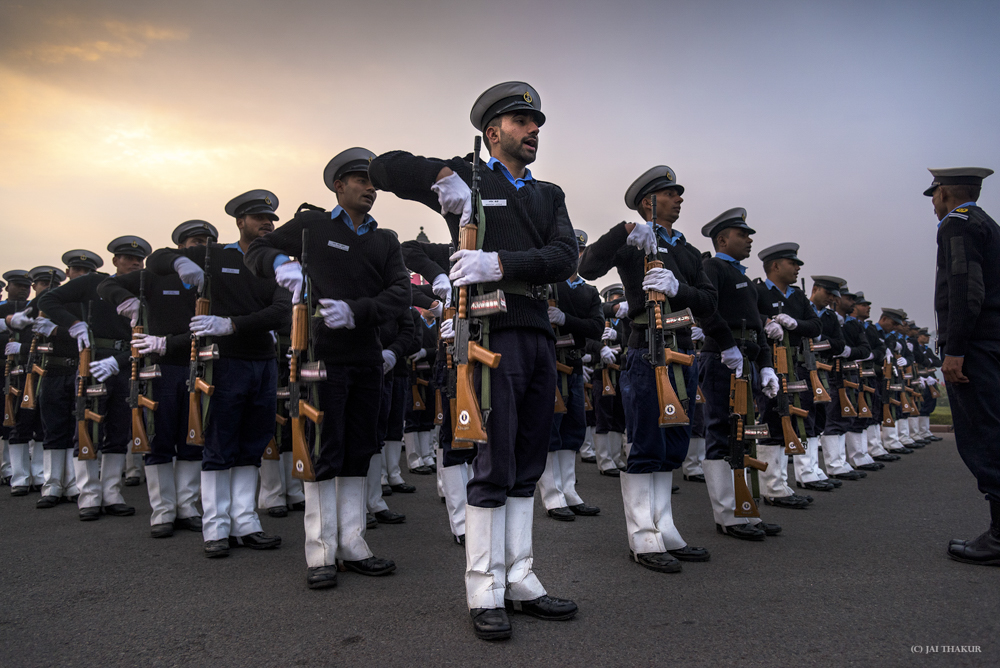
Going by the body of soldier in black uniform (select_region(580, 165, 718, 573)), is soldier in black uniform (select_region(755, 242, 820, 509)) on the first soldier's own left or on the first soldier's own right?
on the first soldier's own left

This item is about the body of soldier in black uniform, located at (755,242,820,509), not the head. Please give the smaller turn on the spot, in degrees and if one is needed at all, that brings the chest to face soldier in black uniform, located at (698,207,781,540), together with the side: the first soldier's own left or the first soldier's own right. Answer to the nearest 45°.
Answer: approximately 45° to the first soldier's own right

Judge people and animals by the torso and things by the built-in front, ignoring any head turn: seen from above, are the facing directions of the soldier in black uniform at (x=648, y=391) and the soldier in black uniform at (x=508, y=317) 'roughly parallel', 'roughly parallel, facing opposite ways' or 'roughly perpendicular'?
roughly parallel

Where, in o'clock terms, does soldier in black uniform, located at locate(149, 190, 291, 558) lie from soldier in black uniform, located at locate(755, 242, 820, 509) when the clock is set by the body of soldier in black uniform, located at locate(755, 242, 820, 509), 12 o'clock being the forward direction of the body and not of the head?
soldier in black uniform, located at locate(149, 190, 291, 558) is roughly at 3 o'clock from soldier in black uniform, located at locate(755, 242, 820, 509).

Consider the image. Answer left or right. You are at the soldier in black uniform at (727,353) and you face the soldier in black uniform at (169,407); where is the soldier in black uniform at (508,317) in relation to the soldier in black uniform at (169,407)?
left

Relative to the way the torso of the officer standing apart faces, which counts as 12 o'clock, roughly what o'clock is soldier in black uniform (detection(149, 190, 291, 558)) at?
The soldier in black uniform is roughly at 11 o'clock from the officer standing apart.

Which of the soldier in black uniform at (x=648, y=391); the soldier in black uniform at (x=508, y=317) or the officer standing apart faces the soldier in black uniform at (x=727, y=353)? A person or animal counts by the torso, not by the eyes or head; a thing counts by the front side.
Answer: the officer standing apart

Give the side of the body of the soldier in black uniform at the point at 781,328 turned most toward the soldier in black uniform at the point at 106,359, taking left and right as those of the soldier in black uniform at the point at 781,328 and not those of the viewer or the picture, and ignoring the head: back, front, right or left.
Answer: right

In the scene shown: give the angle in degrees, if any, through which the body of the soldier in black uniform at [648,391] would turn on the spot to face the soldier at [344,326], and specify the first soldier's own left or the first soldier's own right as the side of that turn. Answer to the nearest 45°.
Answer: approximately 135° to the first soldier's own right

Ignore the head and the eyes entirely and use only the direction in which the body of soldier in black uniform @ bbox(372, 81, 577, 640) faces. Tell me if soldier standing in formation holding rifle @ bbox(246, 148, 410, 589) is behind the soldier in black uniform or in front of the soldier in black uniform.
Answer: behind

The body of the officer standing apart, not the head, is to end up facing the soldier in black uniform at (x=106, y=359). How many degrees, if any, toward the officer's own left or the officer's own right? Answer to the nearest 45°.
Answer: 0° — they already face them

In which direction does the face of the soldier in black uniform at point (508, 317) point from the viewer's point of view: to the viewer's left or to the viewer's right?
to the viewer's right

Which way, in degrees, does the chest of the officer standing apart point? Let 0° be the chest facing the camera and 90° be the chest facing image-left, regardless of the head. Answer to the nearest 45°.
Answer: approximately 90°

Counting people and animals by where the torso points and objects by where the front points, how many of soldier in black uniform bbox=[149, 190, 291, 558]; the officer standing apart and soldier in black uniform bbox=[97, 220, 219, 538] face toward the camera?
2

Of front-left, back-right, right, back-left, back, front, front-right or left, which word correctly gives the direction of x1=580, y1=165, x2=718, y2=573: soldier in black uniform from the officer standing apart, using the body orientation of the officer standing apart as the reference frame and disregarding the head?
front-left
